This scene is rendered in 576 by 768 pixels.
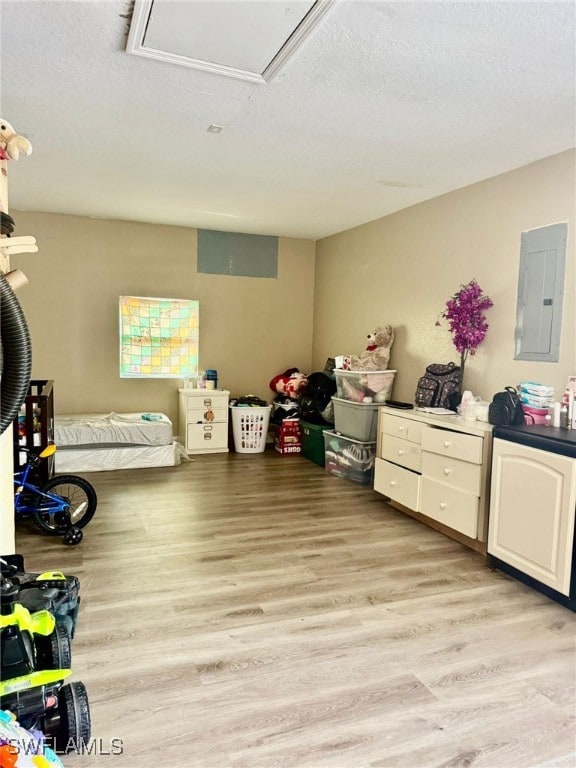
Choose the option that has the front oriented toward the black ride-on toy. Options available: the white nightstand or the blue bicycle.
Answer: the white nightstand

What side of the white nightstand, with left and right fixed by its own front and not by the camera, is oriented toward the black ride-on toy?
front

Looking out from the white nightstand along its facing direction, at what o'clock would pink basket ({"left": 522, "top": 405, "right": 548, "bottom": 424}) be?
The pink basket is roughly at 11 o'clock from the white nightstand.

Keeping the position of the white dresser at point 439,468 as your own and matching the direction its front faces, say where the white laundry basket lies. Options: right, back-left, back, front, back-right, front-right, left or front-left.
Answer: right

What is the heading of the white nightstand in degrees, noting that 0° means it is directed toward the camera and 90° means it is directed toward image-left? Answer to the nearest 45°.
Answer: approximately 0°

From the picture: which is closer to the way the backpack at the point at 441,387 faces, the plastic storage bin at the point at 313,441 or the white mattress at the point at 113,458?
the white mattress

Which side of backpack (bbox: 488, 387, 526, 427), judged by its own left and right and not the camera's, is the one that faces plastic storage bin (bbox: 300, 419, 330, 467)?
right

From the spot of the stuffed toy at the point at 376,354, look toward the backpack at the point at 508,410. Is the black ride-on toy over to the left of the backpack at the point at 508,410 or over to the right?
right

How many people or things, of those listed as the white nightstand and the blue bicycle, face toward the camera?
1

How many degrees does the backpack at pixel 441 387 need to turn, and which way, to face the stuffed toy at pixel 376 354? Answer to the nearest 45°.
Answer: approximately 90° to its right

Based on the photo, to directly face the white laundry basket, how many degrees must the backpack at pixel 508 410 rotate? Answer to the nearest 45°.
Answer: approximately 90° to its right
